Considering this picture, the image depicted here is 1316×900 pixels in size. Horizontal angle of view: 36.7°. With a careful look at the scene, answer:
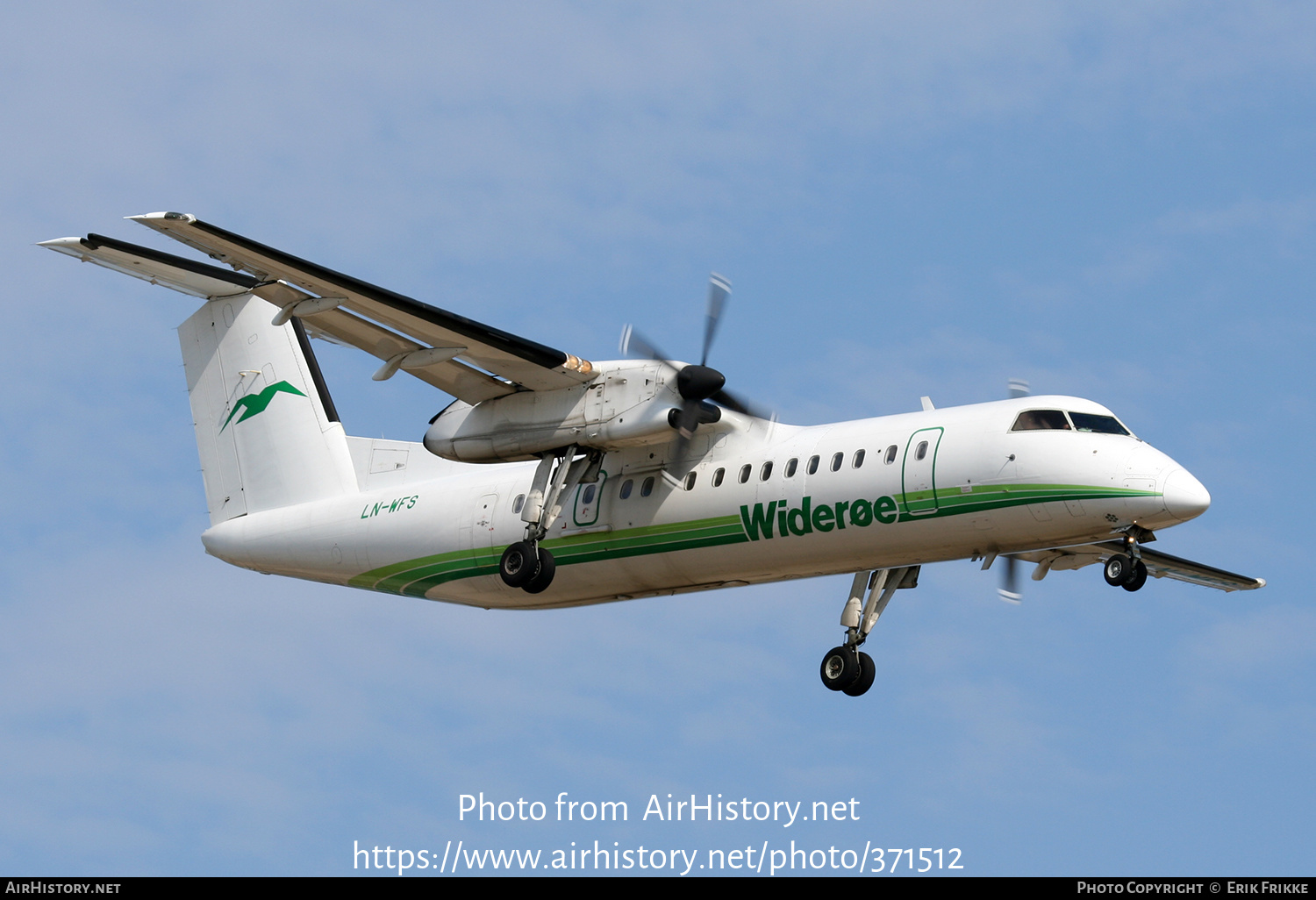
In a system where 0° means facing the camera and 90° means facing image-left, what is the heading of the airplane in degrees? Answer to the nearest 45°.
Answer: approximately 315°
